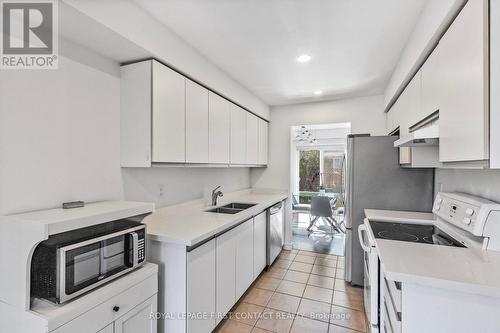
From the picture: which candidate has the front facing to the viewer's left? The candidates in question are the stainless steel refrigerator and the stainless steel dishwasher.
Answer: the stainless steel refrigerator

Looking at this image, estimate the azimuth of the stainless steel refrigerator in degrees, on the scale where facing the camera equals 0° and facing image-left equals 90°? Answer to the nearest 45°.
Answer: approximately 90°

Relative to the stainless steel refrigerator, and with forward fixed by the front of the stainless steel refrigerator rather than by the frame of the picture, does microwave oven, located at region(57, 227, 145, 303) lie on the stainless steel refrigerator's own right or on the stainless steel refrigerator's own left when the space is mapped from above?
on the stainless steel refrigerator's own left

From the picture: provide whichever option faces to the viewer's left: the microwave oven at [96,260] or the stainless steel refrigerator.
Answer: the stainless steel refrigerator

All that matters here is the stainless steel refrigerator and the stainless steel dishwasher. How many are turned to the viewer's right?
1

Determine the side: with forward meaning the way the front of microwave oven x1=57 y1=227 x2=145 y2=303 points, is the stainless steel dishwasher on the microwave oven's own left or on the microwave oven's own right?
on the microwave oven's own left

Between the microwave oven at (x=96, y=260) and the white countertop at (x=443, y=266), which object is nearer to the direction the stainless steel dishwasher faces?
the white countertop

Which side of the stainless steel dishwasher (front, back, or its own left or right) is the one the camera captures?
right

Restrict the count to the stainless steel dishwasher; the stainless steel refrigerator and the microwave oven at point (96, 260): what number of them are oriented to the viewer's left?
1

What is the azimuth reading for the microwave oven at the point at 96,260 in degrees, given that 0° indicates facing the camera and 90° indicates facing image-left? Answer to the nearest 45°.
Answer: approximately 315°

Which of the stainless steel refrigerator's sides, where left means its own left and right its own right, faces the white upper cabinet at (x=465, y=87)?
left

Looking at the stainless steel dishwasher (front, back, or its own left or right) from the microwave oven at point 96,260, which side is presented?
right
